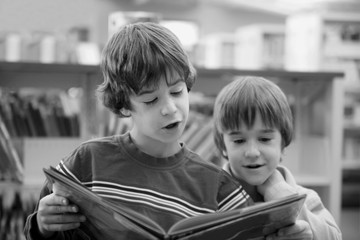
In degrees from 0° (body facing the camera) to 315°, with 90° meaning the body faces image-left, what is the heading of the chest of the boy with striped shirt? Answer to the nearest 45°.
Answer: approximately 0°

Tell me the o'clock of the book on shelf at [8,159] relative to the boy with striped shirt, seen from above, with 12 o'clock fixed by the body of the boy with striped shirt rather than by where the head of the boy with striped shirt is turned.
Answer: The book on shelf is roughly at 5 o'clock from the boy with striped shirt.

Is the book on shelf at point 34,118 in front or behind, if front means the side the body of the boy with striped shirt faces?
behind
